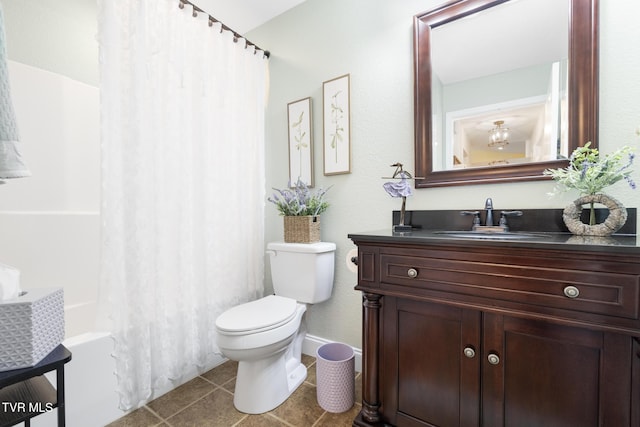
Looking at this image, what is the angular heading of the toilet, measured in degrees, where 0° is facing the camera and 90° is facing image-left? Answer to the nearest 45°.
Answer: approximately 45°

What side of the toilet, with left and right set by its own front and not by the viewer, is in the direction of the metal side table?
front

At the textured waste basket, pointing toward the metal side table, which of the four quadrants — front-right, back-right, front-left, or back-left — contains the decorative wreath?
back-left

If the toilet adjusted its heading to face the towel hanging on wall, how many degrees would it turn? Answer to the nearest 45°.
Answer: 0° — it already faces it

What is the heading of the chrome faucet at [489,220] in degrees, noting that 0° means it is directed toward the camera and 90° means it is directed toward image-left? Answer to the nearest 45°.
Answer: approximately 0°

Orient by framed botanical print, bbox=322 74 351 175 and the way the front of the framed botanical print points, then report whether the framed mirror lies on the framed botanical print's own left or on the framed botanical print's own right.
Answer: on the framed botanical print's own left

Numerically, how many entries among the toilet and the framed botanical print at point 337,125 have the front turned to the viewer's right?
0

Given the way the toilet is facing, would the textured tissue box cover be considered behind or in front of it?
in front

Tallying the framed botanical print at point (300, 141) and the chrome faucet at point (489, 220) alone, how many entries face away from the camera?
0

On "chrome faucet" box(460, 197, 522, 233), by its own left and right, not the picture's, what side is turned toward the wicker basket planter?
right
